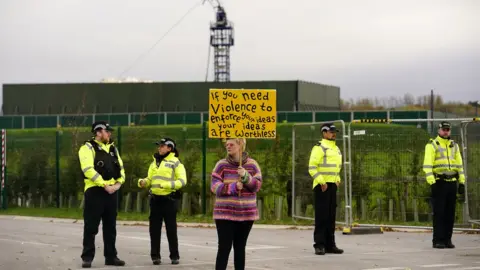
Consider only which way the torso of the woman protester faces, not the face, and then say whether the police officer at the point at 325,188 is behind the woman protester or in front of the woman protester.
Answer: behind

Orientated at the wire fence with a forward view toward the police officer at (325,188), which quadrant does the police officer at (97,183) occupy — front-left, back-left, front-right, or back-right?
front-right

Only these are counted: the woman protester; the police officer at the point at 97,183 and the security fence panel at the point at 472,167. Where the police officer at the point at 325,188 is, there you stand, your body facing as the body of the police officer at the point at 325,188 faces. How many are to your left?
1

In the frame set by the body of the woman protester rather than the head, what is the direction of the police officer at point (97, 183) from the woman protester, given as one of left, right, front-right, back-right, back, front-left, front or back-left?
back-right

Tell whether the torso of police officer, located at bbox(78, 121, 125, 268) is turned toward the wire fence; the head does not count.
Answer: no

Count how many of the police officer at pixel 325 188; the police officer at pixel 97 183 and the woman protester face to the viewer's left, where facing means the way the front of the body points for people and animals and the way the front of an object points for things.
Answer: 0

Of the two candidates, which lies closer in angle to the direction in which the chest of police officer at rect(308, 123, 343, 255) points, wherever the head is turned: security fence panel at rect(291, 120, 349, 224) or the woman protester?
the woman protester

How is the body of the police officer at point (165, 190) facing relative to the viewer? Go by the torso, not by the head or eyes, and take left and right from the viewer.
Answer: facing the viewer and to the left of the viewer

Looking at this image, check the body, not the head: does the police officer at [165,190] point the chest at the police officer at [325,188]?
no

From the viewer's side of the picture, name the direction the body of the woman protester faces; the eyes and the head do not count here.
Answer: toward the camera

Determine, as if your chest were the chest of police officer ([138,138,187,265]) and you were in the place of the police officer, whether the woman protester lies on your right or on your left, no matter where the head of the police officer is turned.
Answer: on your left

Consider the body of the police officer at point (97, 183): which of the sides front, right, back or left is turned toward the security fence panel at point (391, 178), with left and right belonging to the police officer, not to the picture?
left

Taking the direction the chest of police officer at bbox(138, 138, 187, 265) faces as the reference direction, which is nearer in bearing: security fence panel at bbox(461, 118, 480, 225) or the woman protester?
the woman protester

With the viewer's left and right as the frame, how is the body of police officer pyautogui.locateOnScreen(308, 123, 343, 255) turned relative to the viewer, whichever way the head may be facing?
facing the viewer and to the right of the viewer

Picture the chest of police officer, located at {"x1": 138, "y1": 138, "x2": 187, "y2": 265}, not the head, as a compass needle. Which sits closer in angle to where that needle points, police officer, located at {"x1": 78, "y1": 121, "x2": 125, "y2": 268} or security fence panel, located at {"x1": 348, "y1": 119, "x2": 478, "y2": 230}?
the police officer
